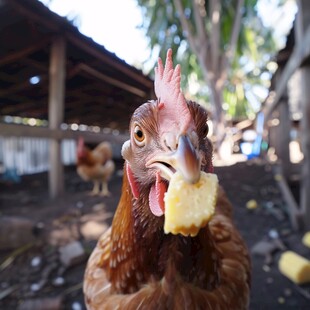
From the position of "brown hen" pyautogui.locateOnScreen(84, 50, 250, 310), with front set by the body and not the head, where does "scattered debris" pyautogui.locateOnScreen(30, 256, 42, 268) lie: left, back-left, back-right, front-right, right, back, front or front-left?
back-right

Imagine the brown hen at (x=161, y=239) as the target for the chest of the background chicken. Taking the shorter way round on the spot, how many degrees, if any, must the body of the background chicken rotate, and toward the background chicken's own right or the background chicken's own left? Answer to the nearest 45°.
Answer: approximately 90° to the background chicken's own left

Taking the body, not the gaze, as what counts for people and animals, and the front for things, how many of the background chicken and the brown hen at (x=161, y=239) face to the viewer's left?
1

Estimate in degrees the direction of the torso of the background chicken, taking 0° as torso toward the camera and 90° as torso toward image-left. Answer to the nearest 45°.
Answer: approximately 90°

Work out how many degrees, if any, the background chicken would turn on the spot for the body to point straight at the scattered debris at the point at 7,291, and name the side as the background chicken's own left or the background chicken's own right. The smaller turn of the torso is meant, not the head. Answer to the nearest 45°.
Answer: approximately 90° to the background chicken's own left

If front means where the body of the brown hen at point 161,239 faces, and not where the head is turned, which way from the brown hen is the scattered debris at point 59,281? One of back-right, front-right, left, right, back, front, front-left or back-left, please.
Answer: back-right

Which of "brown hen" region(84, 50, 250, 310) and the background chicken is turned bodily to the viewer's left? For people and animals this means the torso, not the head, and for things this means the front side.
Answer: the background chicken

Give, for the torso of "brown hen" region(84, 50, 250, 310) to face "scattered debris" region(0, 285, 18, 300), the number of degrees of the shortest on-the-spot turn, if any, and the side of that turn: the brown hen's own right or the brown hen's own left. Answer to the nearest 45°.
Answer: approximately 135° to the brown hen's own right
